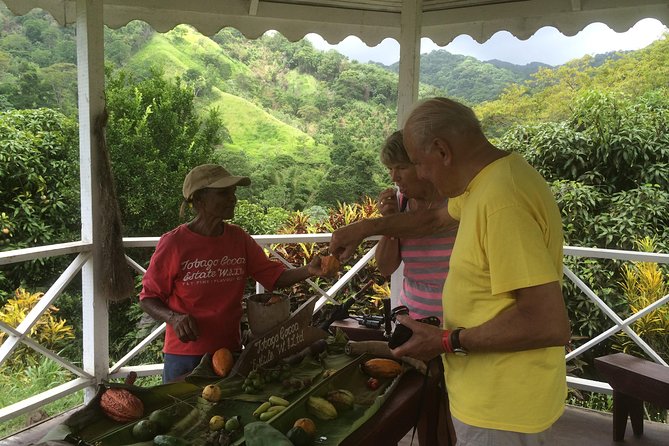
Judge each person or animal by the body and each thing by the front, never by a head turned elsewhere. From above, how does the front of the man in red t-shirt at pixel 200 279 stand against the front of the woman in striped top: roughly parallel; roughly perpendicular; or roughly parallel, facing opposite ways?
roughly perpendicular

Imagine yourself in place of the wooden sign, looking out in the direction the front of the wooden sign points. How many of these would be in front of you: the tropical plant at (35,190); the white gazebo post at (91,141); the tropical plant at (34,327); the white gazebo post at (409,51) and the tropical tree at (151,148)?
0

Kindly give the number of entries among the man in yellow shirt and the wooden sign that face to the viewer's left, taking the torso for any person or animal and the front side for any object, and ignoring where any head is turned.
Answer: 1

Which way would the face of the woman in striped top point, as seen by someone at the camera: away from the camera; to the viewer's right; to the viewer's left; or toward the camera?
to the viewer's left

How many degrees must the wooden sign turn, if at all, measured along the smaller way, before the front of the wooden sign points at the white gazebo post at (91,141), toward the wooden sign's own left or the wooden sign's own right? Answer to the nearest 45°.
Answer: approximately 135° to the wooden sign's own right

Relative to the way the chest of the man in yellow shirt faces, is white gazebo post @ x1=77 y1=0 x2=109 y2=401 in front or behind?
in front

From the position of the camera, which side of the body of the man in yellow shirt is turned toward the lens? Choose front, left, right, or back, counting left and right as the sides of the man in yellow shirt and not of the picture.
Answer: left

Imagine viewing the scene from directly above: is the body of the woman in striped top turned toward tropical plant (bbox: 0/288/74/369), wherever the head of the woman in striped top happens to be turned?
no

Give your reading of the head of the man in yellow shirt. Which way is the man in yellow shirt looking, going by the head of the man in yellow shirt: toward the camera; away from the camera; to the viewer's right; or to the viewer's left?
to the viewer's left

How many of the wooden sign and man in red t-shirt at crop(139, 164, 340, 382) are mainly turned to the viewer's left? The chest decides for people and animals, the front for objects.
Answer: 0

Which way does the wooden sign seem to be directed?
toward the camera

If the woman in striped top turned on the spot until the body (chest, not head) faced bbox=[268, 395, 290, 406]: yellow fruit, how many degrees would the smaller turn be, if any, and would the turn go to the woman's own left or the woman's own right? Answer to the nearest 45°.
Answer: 0° — they already face it

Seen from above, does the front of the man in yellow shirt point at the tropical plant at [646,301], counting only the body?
no

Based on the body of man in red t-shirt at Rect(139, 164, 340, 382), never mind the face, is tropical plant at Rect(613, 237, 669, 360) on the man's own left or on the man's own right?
on the man's own left

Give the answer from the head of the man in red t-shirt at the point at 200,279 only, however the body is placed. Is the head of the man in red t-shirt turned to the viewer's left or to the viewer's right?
to the viewer's right

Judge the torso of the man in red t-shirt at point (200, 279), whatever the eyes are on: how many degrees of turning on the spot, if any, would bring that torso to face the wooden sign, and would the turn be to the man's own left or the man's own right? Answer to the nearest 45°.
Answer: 0° — they already face it

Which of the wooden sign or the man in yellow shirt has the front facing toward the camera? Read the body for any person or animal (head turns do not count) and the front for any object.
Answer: the wooden sign

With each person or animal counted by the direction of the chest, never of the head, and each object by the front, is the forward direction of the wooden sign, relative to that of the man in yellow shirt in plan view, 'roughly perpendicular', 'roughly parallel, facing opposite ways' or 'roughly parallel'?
roughly perpendicular
